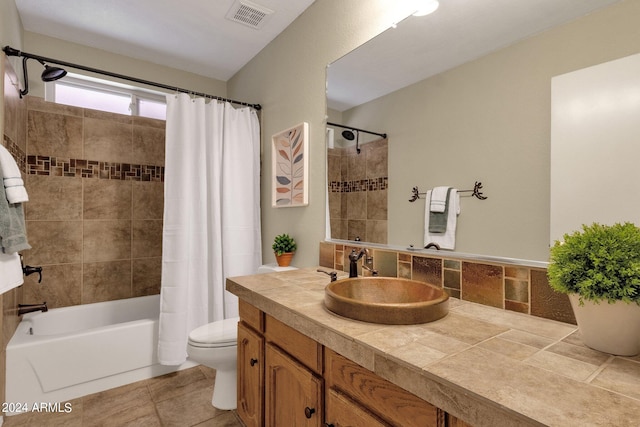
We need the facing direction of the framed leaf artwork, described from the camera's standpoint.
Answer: facing the viewer and to the left of the viewer

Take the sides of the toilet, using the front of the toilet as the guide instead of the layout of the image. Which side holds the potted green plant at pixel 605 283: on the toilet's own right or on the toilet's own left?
on the toilet's own left

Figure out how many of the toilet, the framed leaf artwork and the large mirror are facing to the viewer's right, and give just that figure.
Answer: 0

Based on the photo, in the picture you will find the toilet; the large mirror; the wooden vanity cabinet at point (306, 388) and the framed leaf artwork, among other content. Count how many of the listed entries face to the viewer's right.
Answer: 0

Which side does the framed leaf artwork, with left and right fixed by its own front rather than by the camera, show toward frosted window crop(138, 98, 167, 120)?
right

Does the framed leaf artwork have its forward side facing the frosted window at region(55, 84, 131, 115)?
no

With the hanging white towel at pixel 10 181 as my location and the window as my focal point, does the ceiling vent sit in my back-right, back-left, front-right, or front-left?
front-right
